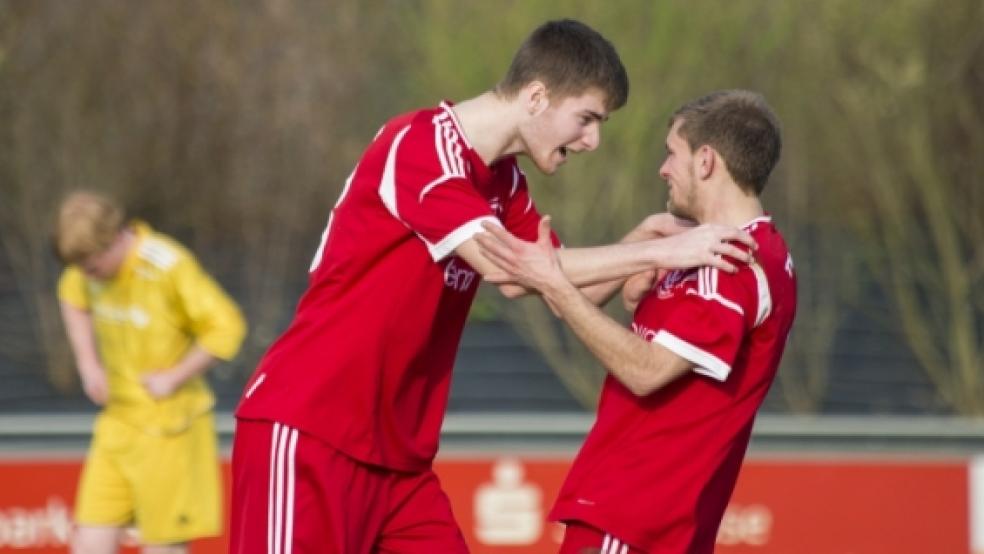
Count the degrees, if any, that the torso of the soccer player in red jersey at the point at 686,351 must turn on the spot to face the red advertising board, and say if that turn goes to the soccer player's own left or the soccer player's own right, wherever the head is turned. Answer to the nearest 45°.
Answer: approximately 90° to the soccer player's own right

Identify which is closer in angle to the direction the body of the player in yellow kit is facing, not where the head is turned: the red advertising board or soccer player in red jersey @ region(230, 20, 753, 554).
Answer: the soccer player in red jersey

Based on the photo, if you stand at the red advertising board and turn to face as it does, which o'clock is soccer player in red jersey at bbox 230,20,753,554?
The soccer player in red jersey is roughly at 1 o'clock from the red advertising board.

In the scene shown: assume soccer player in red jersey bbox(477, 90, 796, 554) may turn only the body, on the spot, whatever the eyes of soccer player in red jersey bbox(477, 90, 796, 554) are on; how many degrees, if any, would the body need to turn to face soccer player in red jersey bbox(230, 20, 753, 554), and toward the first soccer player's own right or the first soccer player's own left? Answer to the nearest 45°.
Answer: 0° — they already face them

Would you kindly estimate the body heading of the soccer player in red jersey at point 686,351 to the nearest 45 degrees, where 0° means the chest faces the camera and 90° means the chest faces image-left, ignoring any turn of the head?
approximately 90°

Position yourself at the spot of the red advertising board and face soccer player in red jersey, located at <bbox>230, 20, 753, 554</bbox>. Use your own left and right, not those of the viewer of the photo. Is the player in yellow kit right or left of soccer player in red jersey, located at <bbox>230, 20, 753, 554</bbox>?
right

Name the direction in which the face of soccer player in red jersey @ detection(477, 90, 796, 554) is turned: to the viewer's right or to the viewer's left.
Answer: to the viewer's left

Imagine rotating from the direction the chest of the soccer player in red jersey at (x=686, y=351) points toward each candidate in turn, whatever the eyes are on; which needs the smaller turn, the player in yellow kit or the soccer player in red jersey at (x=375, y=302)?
the soccer player in red jersey

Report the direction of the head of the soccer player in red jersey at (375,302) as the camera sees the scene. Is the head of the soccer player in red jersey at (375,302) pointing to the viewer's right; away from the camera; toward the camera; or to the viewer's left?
to the viewer's right

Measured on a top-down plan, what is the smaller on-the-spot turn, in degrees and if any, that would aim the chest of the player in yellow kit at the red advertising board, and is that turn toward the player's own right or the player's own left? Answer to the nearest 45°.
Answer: approximately 135° to the player's own left

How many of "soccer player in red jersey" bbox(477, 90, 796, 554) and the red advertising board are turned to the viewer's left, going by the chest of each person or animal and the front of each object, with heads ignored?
1

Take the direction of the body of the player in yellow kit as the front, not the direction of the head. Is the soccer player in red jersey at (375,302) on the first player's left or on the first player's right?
on the first player's left

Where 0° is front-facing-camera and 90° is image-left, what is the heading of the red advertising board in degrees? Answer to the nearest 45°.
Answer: approximately 0°
